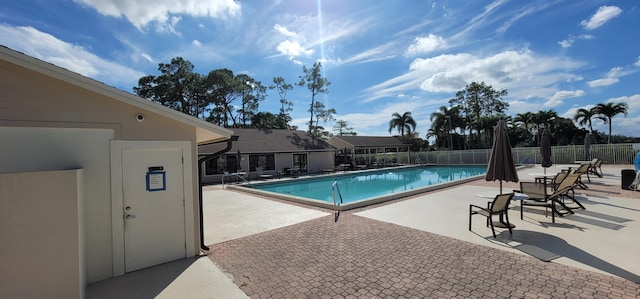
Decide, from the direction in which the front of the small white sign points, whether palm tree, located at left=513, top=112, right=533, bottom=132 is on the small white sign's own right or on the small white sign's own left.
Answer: on the small white sign's own left

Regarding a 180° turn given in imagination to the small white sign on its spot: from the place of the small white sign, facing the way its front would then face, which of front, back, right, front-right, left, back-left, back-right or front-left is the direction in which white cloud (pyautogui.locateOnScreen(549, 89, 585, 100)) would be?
right

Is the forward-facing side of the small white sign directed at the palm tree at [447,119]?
no

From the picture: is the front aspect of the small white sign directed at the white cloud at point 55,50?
no

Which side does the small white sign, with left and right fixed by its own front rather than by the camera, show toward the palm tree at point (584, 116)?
left

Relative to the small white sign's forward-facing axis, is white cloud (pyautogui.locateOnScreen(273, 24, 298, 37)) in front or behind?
behind

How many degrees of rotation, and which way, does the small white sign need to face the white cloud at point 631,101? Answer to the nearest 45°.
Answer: approximately 90° to its left

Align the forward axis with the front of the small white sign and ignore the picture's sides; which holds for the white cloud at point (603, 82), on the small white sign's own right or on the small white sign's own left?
on the small white sign's own left

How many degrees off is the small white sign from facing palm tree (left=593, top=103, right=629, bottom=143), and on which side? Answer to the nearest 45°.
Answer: approximately 90° to its left

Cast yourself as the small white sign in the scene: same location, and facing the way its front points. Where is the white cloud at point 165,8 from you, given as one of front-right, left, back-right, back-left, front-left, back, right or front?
back

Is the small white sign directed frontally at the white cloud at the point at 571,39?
no

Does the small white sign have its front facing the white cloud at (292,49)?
no

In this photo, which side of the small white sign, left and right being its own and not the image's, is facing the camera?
front

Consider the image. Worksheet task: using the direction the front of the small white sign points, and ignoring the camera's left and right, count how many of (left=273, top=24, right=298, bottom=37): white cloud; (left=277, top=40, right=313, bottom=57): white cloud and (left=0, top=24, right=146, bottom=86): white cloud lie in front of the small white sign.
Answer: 0
